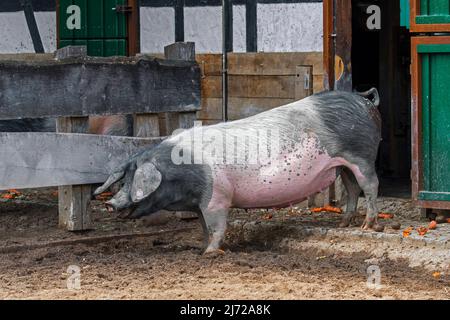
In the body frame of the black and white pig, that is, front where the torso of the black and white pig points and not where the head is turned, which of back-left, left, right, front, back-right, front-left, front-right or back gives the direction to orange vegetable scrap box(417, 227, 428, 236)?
back

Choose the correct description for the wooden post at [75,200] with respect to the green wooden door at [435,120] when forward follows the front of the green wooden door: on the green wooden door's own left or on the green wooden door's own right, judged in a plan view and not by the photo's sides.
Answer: on the green wooden door's own right

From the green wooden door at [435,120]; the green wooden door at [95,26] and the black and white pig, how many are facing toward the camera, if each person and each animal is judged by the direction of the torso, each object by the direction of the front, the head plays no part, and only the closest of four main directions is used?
2

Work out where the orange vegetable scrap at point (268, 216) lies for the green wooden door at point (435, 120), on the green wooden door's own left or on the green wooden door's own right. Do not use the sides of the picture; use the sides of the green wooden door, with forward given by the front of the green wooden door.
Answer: on the green wooden door's own right

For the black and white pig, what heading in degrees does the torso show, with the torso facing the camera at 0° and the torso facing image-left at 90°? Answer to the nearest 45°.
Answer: approximately 90°

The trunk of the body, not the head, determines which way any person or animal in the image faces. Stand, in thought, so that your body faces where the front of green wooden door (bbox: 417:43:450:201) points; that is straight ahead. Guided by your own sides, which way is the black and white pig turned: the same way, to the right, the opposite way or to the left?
to the right

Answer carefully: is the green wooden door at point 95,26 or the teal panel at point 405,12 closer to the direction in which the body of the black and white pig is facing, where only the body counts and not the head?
the green wooden door

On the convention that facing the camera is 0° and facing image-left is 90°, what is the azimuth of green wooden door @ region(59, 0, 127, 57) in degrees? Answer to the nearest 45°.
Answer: approximately 0°
